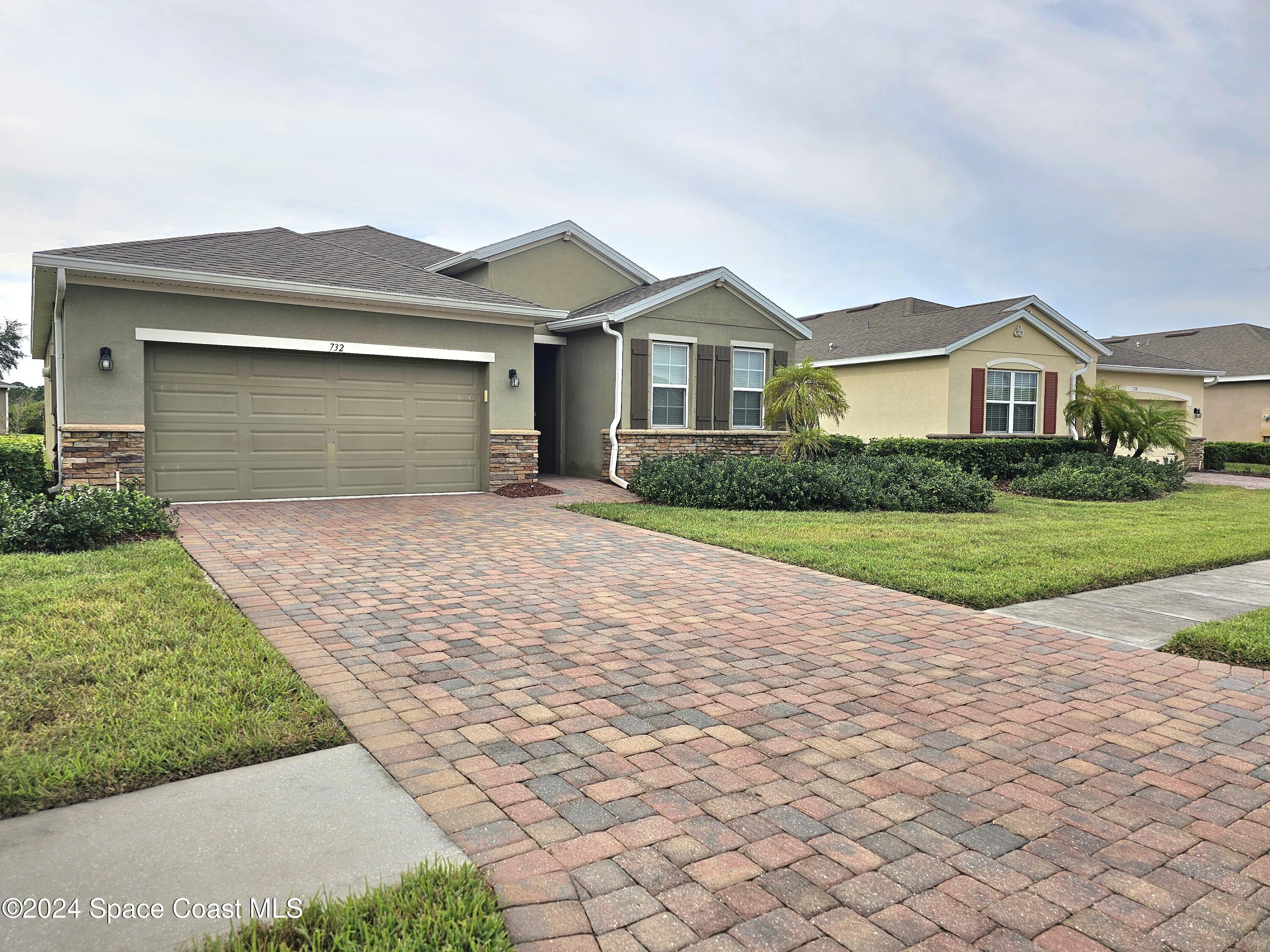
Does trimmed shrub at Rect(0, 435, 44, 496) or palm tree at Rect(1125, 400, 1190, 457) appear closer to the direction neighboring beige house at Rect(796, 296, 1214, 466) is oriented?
the palm tree

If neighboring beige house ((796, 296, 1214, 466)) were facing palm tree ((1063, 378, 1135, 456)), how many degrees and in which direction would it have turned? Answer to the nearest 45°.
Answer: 0° — it already faces it

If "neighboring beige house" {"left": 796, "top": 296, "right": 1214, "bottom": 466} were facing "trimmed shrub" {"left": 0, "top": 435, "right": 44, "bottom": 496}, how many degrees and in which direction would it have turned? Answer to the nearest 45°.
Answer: approximately 90° to its right

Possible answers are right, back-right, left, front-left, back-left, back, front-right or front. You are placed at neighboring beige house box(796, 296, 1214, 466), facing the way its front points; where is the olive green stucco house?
right

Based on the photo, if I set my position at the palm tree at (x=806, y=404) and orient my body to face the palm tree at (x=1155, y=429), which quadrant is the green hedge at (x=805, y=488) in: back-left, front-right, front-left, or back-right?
back-right

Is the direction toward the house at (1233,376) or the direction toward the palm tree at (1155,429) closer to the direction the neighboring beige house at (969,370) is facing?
the palm tree

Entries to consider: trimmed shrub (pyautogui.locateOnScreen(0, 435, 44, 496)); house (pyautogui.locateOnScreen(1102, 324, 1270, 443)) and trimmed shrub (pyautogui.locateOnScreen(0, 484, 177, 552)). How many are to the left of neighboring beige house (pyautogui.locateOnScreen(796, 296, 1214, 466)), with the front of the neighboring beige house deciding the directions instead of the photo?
1

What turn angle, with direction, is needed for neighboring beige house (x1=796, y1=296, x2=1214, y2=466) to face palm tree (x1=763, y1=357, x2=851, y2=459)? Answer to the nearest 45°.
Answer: approximately 45° to its right

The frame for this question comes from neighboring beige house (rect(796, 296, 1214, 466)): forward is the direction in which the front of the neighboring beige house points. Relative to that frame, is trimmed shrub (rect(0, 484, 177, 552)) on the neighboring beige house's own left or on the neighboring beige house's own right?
on the neighboring beige house's own right

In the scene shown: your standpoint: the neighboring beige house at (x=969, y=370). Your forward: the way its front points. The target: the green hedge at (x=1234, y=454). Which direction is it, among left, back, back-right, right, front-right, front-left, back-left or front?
left

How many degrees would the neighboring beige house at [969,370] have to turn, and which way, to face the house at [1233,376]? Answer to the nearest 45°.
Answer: approximately 90° to its left

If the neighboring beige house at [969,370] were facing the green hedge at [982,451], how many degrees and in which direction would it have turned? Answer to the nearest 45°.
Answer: approximately 45° to its right

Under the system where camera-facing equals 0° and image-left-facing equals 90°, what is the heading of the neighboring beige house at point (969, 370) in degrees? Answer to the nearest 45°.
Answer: approximately 315°
